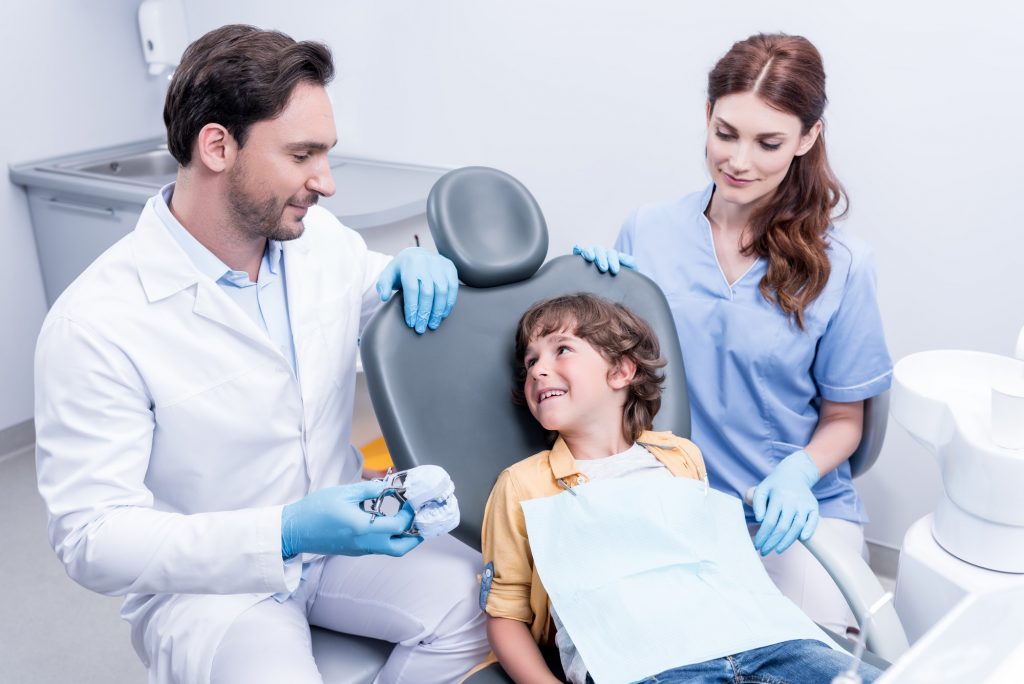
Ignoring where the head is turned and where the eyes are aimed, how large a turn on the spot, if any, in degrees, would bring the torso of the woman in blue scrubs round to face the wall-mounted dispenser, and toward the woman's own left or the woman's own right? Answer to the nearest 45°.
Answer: approximately 90° to the woman's own right

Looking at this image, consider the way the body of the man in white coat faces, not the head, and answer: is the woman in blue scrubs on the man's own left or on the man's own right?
on the man's own left

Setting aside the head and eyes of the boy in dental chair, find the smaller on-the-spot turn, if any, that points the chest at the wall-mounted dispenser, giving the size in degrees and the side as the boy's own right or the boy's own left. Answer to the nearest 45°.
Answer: approximately 180°

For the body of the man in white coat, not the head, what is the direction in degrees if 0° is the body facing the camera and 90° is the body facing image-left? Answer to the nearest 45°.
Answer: approximately 315°

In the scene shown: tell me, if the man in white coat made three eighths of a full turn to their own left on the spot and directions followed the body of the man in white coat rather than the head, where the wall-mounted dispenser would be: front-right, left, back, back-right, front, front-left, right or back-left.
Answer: front

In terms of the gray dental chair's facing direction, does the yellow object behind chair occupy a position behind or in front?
behind

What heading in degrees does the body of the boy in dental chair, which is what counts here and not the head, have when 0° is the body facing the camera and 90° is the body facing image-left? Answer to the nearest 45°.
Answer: approximately 315°

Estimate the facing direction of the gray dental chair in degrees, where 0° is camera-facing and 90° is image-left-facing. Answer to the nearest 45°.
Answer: approximately 315°

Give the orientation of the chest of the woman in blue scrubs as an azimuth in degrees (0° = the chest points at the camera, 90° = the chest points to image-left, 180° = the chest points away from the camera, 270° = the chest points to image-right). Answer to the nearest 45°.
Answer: approximately 45°
